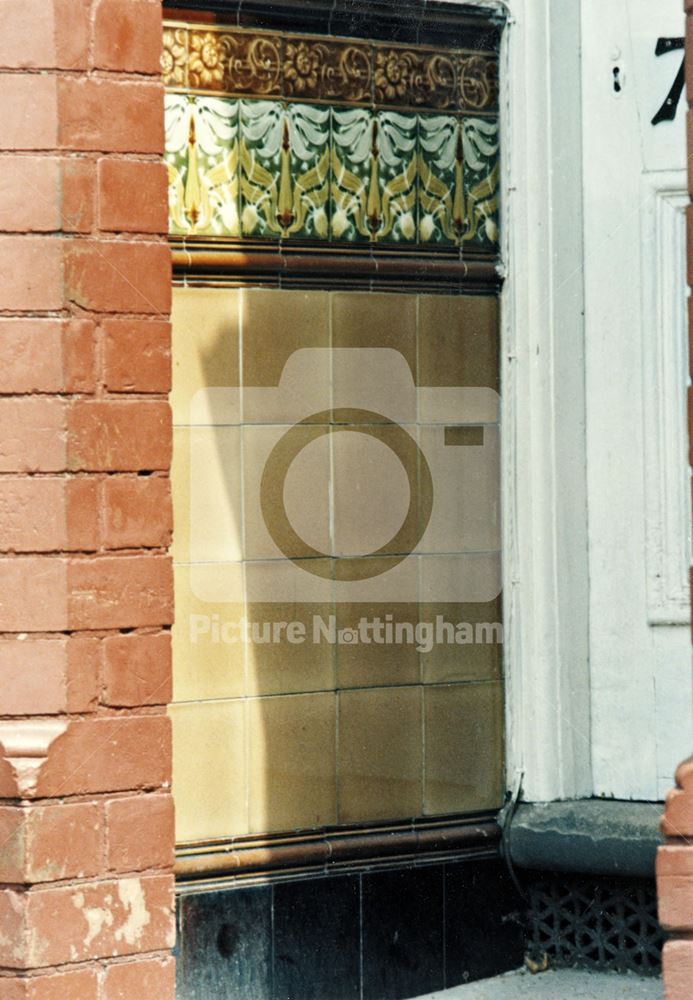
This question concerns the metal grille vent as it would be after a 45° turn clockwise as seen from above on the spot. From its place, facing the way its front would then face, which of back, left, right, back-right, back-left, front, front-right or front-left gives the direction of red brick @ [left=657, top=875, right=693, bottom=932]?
front-left

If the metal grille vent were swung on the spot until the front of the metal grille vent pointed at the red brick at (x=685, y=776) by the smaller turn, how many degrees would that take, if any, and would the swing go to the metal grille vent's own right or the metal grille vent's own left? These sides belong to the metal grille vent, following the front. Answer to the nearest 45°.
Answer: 0° — it already faces it

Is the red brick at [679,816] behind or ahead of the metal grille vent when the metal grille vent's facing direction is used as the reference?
ahead

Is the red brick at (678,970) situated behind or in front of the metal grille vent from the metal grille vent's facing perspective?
in front

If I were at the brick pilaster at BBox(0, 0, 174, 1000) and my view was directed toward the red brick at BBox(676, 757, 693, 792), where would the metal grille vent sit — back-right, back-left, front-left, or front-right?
front-left

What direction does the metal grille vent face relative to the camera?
toward the camera

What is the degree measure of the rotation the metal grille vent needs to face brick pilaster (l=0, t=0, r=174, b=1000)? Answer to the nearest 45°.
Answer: approximately 45° to its right
